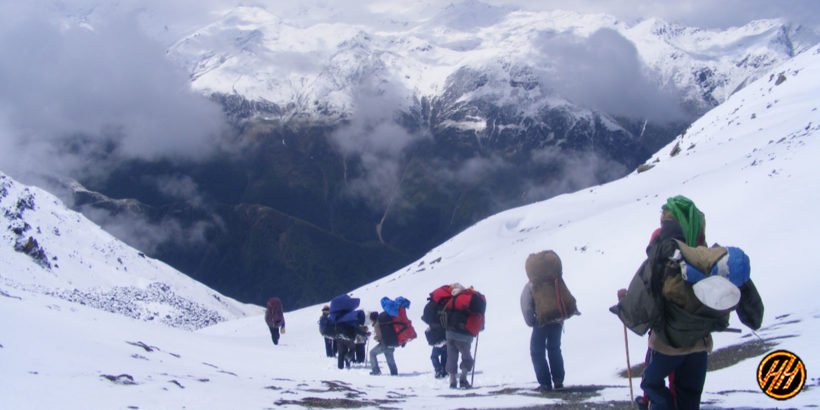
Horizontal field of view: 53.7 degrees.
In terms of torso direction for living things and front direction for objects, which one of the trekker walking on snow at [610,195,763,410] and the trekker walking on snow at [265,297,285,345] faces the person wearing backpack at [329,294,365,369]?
the trekker walking on snow at [610,195,763,410]

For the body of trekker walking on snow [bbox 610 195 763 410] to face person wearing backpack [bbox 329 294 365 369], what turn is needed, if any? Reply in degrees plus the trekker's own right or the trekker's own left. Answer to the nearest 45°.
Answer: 0° — they already face them

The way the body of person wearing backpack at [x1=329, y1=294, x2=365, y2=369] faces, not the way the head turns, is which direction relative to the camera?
away from the camera

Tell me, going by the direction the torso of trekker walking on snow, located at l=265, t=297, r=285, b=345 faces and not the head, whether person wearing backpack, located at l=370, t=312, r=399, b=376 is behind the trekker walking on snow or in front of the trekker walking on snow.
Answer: behind

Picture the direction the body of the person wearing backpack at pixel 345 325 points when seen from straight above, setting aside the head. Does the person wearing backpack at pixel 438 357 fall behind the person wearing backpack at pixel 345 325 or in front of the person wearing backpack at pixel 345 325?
behind

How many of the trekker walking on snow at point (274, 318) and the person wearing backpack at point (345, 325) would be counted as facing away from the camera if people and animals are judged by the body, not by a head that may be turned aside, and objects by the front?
2

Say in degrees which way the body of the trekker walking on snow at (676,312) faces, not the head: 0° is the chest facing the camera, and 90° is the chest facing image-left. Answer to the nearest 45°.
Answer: approximately 135°

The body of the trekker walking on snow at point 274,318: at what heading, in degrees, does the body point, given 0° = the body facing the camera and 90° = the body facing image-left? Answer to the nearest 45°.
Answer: approximately 180°

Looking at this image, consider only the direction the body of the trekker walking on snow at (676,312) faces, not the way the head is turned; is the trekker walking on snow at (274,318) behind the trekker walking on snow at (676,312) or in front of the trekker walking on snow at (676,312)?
in front

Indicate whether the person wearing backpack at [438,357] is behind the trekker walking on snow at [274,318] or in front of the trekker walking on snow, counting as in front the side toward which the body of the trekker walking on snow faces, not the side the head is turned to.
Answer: behind

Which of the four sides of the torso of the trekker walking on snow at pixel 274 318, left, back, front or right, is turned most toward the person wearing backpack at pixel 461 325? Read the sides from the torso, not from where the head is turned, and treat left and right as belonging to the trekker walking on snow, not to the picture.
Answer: back

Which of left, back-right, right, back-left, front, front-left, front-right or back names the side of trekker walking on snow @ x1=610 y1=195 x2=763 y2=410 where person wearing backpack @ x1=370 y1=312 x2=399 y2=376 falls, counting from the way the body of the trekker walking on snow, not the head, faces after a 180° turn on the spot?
back
